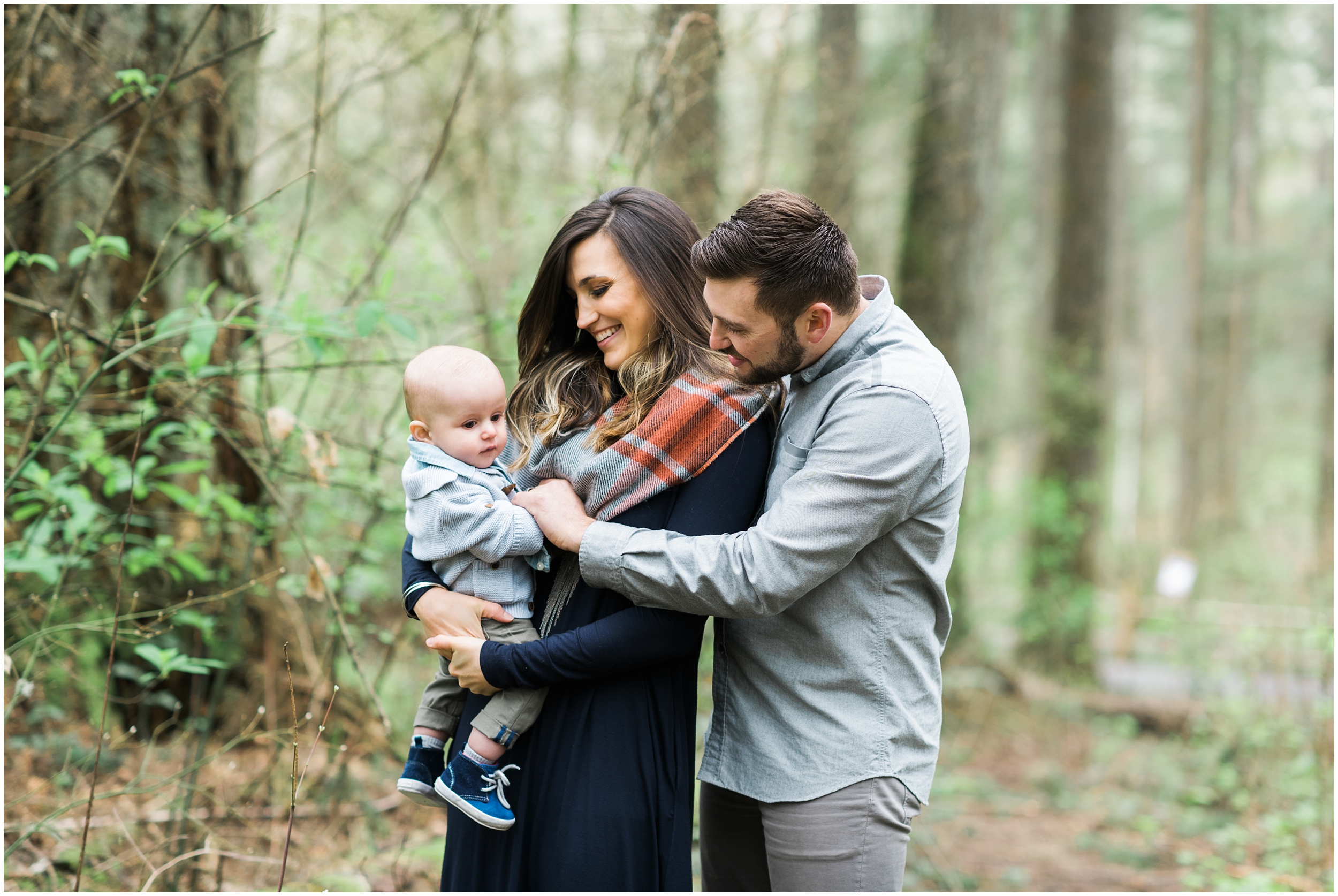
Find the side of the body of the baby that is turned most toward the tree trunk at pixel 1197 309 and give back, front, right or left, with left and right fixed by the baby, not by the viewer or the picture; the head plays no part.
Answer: left

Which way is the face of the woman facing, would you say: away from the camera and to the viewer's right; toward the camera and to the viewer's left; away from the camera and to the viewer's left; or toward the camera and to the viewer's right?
toward the camera and to the viewer's left

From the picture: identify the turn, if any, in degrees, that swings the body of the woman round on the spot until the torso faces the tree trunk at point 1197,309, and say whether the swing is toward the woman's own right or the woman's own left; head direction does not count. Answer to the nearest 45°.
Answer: approximately 180°

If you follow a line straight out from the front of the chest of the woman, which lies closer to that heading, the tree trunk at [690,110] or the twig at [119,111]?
the twig

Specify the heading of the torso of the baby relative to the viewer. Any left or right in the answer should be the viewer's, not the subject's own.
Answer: facing the viewer and to the right of the viewer

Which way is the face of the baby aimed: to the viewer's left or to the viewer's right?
to the viewer's right

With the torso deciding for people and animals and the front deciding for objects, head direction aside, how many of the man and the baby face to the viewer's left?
1

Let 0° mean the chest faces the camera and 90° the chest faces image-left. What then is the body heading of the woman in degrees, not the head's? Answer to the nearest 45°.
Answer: approximately 45°

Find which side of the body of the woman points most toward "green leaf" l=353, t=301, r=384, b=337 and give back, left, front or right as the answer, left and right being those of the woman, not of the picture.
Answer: right

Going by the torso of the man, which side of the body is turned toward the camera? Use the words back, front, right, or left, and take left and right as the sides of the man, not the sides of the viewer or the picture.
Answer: left

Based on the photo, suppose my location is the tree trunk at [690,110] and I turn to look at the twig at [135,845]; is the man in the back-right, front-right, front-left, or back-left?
front-left

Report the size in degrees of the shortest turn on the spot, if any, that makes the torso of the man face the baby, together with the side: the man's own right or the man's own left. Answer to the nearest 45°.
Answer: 0° — they already face them

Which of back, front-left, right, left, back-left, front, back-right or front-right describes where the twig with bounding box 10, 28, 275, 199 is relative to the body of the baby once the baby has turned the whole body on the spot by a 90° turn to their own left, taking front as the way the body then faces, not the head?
left

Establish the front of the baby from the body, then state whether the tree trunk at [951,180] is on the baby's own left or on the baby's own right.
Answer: on the baby's own left
